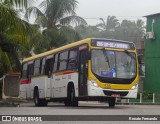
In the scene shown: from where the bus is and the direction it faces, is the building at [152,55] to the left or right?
on its left

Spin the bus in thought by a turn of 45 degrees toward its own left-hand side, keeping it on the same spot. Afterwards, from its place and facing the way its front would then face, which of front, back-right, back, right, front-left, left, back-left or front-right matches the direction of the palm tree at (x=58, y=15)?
left

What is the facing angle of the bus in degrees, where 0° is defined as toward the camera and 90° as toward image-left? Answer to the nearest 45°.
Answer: approximately 315°
